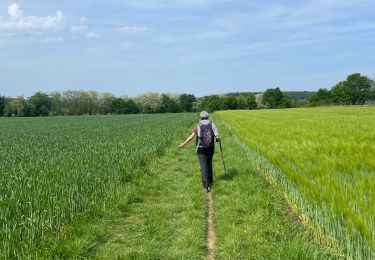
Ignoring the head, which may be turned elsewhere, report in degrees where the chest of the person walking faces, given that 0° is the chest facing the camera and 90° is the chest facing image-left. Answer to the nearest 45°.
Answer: approximately 180°
